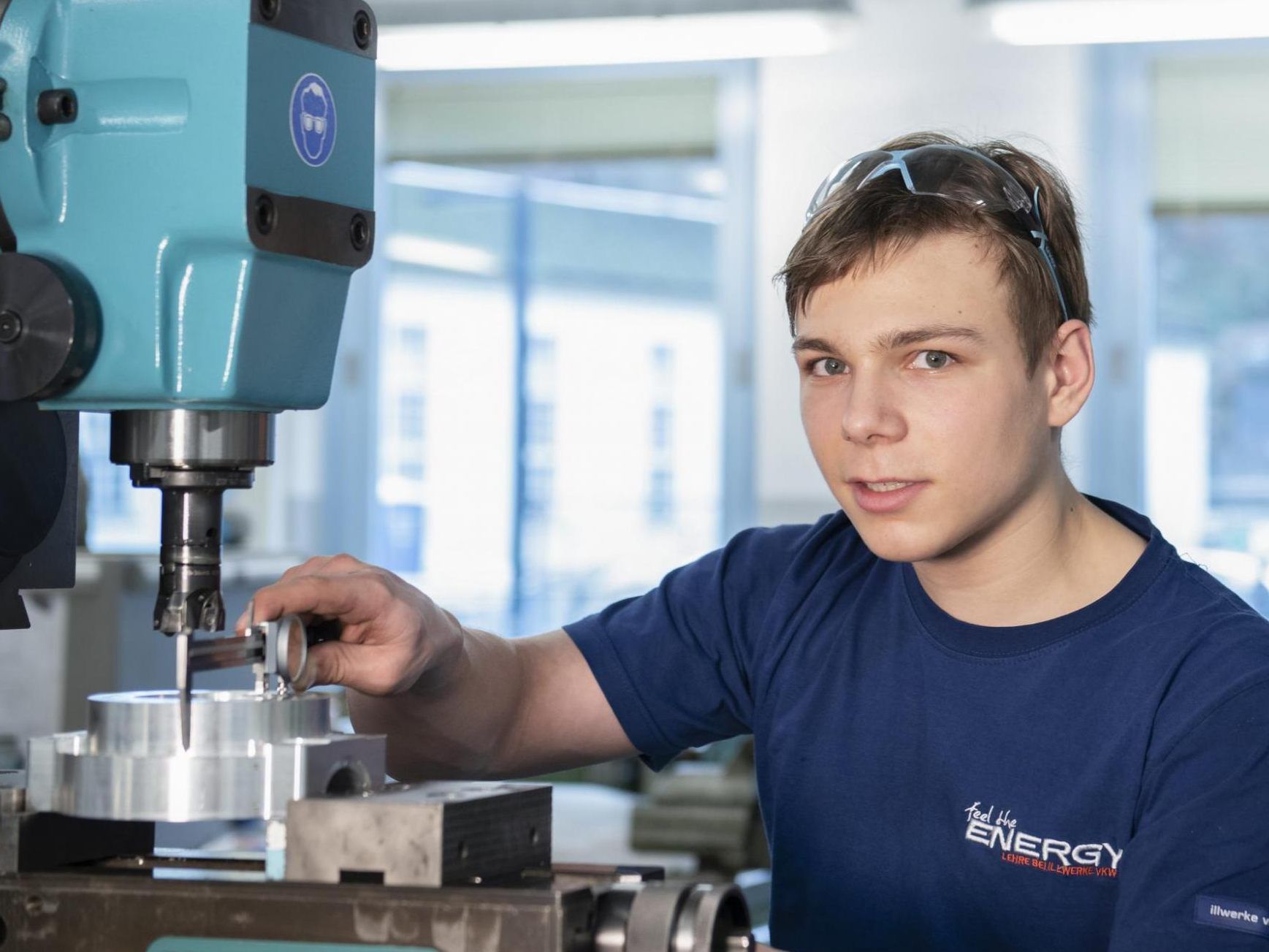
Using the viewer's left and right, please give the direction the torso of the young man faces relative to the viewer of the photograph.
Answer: facing the viewer and to the left of the viewer

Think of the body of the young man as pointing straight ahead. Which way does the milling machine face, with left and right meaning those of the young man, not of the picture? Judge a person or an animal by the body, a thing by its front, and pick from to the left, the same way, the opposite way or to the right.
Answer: to the left

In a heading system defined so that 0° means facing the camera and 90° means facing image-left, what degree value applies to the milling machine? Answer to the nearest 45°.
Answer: approximately 315°

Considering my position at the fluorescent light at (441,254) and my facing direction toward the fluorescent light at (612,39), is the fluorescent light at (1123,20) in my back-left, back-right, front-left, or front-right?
front-left

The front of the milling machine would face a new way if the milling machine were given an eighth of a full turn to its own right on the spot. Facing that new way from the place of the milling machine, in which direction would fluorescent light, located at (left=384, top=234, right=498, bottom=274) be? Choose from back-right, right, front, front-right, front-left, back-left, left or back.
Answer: back

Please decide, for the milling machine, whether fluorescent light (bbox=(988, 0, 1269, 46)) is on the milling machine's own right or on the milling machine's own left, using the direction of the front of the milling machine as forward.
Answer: on the milling machine's own left

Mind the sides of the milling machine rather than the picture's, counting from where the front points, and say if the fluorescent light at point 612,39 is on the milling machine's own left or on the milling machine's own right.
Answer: on the milling machine's own left

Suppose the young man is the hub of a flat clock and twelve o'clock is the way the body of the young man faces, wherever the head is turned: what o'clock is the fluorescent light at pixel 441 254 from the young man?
The fluorescent light is roughly at 4 o'clock from the young man.

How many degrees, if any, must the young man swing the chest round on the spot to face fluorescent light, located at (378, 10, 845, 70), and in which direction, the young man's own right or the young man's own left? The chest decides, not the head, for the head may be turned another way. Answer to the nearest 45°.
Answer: approximately 135° to the young man's own right

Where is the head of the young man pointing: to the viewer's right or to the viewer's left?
to the viewer's left

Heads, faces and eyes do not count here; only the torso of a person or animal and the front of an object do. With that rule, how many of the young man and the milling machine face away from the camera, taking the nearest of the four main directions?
0
